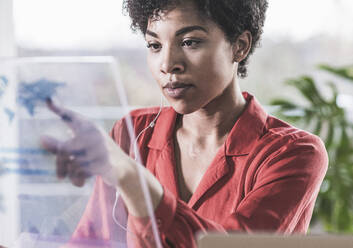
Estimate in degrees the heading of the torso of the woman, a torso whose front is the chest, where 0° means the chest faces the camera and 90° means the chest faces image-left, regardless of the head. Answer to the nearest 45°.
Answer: approximately 45°

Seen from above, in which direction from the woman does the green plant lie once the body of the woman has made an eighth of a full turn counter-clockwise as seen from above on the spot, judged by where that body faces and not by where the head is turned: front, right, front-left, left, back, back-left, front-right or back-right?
back-left
